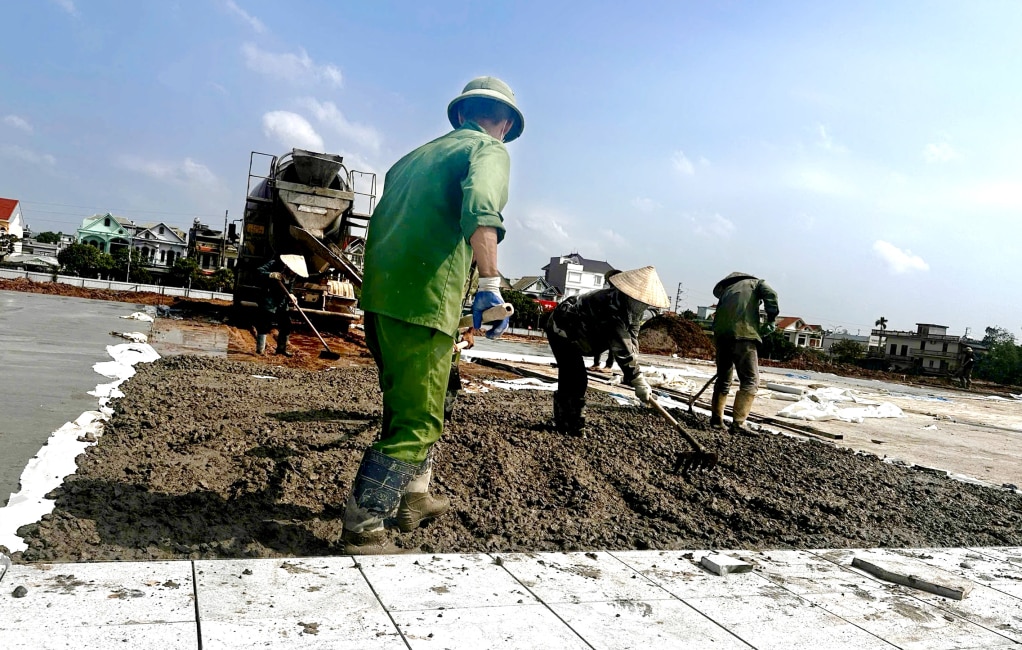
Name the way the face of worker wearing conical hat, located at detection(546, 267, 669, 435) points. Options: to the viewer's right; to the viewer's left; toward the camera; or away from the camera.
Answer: to the viewer's right

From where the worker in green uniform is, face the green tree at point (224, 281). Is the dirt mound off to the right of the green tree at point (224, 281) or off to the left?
right

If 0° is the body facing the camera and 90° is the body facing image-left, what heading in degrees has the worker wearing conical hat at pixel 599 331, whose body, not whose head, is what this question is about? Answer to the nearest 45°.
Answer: approximately 270°

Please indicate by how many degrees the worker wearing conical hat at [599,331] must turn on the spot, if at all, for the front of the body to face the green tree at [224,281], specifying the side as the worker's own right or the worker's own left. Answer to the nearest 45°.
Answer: approximately 135° to the worker's own left

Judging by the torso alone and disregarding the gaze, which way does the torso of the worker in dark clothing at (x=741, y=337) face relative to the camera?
away from the camera

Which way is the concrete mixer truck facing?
away from the camera

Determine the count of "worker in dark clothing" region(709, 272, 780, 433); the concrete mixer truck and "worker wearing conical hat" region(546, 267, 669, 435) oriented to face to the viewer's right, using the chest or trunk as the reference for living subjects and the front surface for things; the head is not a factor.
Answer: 1

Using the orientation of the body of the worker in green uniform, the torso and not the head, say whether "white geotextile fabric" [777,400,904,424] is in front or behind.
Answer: in front

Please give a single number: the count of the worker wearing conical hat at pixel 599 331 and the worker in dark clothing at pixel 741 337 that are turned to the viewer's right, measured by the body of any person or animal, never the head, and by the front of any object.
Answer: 1

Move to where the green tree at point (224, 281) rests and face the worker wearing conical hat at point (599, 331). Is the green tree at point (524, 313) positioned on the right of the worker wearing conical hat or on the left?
left

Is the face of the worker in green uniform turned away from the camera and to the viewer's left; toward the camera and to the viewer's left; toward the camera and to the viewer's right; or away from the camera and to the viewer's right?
away from the camera and to the viewer's right

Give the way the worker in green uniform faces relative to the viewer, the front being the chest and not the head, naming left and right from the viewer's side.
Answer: facing away from the viewer and to the right of the viewer

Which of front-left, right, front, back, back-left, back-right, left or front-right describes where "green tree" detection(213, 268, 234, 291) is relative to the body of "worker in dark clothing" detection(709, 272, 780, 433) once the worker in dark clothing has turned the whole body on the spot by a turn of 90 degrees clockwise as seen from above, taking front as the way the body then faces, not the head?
back-left

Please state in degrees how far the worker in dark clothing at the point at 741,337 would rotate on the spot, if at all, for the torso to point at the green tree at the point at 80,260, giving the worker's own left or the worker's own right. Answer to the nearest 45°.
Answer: approximately 45° to the worker's own left

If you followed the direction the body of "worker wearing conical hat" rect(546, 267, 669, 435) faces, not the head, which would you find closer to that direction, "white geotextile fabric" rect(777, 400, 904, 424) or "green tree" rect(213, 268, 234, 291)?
the white geotextile fabric

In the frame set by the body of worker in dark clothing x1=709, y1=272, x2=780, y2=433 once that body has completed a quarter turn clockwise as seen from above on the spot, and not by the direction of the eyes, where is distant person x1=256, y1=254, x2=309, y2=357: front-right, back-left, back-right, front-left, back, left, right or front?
back

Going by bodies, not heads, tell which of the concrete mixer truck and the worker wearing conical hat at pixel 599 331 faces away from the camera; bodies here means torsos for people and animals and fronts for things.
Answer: the concrete mixer truck

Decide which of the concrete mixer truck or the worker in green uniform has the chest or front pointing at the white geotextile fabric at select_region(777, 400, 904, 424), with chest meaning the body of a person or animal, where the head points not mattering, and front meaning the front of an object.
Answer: the worker in green uniform
